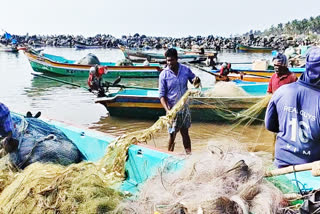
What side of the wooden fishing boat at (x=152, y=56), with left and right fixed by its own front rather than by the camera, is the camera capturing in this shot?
left

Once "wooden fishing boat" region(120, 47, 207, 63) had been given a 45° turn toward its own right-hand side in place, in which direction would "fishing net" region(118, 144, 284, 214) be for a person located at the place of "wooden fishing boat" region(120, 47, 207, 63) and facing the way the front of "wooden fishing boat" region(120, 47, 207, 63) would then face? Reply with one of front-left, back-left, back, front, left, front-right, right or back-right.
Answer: back-left

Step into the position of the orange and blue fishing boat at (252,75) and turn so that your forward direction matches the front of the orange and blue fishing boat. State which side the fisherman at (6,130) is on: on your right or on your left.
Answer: on your right

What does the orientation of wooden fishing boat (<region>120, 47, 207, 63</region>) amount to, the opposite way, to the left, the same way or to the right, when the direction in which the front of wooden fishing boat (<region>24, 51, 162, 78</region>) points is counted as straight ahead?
the same way

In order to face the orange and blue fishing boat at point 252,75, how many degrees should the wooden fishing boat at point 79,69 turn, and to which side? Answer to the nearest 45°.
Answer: approximately 135° to its left

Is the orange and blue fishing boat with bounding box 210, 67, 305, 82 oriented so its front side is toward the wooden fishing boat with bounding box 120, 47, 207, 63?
no

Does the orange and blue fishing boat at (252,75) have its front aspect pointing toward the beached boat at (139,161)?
no

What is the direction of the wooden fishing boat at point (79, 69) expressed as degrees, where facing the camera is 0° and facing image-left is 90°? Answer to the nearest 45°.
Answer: approximately 90°

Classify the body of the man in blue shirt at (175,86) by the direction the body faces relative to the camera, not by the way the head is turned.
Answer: toward the camera

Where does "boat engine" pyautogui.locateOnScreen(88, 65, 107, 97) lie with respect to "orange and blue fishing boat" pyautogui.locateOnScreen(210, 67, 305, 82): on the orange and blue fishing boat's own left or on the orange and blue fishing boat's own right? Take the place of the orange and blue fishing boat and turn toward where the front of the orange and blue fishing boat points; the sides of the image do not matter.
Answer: on the orange and blue fishing boat's own right

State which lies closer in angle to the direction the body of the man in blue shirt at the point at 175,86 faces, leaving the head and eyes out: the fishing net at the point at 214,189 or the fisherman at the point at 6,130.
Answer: the fishing net

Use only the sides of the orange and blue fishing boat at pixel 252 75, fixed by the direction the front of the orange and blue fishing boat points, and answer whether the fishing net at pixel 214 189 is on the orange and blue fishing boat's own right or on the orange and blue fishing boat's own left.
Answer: on the orange and blue fishing boat's own right
